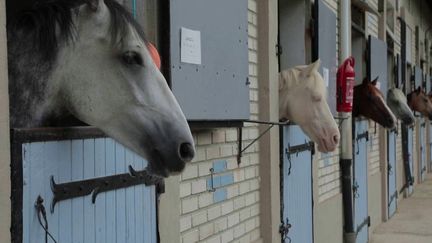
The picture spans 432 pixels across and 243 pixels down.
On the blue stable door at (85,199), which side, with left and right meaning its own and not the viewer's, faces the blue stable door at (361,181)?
left

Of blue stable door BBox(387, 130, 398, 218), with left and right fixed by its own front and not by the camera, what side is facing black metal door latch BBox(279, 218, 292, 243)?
right

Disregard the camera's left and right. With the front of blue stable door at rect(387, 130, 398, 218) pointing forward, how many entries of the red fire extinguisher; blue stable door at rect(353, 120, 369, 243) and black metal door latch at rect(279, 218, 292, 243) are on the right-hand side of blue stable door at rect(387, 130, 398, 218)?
3

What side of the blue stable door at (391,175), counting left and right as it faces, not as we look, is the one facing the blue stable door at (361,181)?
right

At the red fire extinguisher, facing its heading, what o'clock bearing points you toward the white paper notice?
The white paper notice is roughly at 2 o'clock from the red fire extinguisher.

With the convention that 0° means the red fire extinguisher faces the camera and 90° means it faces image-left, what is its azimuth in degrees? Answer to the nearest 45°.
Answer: approximately 315°

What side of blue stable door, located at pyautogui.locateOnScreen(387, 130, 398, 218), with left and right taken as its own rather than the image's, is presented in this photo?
right
